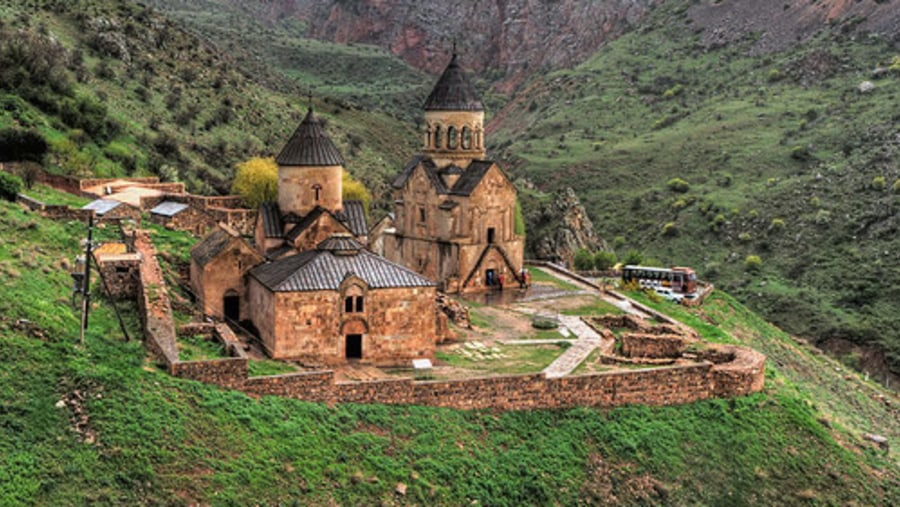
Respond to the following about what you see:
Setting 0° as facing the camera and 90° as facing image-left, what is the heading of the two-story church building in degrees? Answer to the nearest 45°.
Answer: approximately 315°

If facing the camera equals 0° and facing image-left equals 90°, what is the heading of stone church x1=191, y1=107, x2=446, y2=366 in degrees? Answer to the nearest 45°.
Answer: approximately 0°

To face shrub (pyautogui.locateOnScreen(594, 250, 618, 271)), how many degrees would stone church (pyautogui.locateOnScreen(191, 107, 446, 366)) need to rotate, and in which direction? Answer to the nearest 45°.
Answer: approximately 135° to its left

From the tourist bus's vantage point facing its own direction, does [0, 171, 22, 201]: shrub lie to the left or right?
on its right

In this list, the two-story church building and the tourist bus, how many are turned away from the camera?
0

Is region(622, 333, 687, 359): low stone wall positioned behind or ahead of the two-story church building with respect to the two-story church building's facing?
ahead

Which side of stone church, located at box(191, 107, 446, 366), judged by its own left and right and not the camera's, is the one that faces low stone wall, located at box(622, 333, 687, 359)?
left
